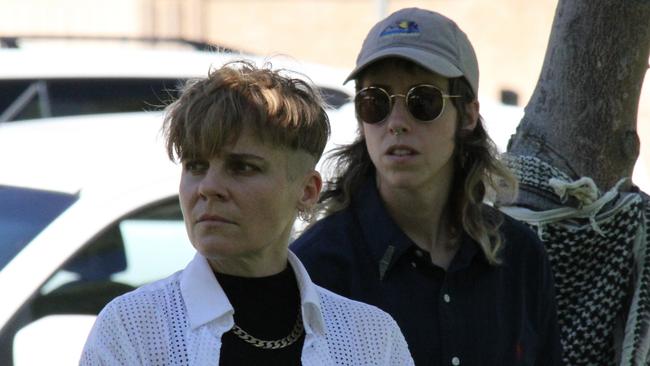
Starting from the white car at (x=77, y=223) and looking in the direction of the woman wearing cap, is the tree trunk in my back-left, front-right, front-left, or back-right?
front-left

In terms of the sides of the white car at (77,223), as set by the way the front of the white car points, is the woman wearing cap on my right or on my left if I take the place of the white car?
on my left

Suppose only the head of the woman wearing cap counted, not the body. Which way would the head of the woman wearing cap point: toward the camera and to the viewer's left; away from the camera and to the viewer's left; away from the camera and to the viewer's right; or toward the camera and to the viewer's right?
toward the camera and to the viewer's left
